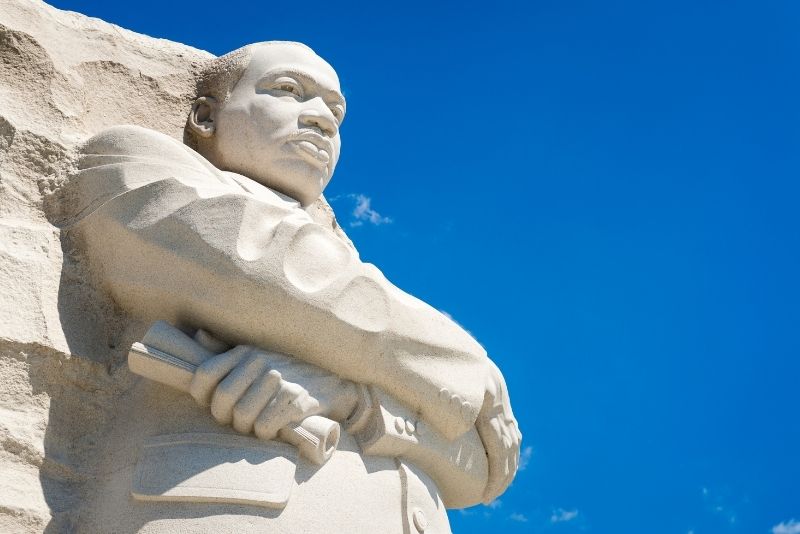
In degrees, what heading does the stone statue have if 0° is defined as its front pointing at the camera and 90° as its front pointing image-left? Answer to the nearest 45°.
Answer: approximately 315°
